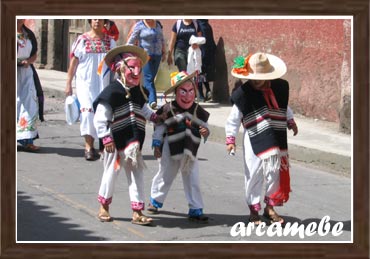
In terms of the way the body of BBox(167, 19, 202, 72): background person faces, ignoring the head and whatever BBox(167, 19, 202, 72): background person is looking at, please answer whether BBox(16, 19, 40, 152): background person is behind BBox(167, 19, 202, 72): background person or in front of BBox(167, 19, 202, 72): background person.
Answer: in front

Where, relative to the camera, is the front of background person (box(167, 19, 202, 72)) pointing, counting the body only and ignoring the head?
toward the camera

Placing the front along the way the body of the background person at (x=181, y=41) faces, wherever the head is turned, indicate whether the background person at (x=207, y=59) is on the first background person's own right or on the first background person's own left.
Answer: on the first background person's own left

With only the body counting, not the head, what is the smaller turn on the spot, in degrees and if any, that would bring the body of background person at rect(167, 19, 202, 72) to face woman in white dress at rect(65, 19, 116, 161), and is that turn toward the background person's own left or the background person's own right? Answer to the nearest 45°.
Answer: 0° — they already face them

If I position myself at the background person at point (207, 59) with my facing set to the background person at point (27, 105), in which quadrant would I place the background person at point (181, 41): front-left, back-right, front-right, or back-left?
front-right
